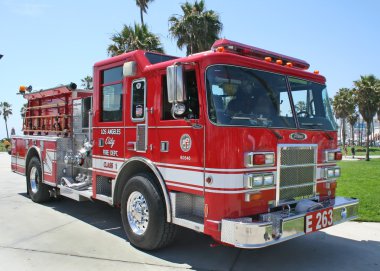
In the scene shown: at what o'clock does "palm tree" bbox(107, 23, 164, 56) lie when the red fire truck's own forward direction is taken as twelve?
The palm tree is roughly at 7 o'clock from the red fire truck.

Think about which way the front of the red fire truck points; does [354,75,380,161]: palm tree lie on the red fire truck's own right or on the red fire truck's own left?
on the red fire truck's own left

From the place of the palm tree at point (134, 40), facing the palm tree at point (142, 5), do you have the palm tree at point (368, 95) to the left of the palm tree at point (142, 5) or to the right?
right

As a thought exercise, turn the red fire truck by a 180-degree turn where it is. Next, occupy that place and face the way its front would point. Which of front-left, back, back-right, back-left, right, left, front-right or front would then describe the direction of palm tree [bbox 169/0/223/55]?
front-right

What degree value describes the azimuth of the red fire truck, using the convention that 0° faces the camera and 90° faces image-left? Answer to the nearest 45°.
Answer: approximately 315°

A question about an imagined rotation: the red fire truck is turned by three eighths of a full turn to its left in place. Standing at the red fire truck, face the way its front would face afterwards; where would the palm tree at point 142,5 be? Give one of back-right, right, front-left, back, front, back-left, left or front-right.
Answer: front
